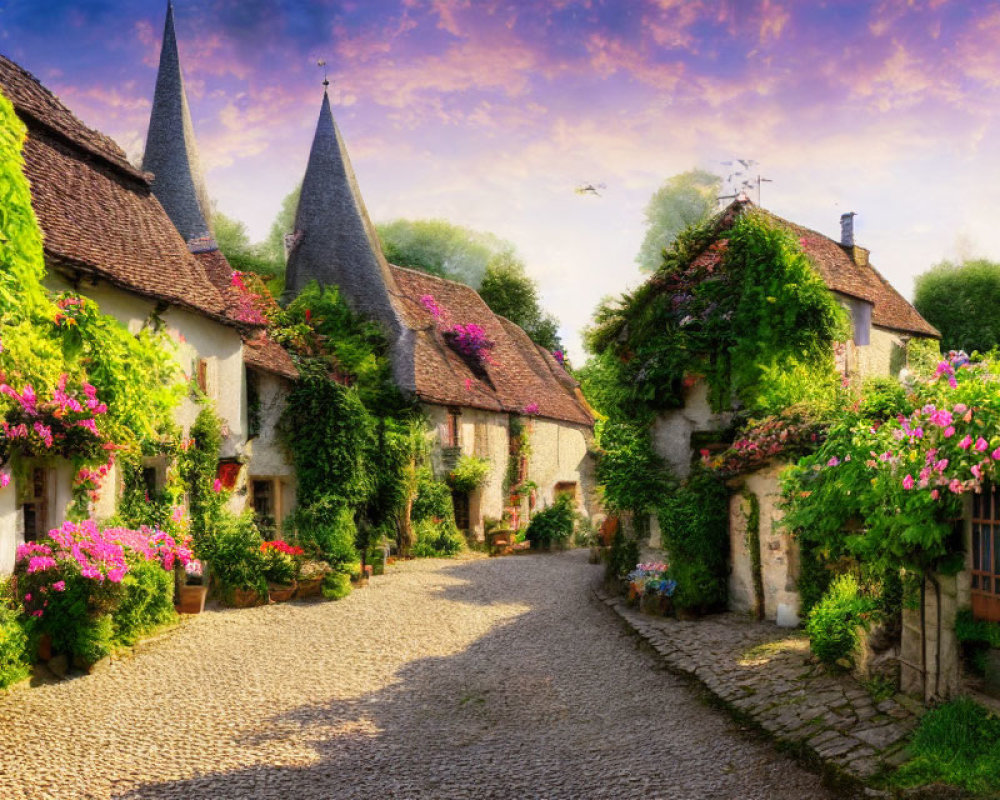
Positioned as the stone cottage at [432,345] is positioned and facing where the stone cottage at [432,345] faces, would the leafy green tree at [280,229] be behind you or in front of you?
behind

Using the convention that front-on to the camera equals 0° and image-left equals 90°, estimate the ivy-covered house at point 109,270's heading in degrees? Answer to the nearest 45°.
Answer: approximately 315°

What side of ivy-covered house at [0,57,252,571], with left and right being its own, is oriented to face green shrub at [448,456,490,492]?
left

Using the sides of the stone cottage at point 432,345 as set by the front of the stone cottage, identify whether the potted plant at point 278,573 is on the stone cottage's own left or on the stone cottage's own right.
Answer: on the stone cottage's own right

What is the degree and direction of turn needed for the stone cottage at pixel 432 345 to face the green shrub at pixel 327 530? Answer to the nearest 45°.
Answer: approximately 45° to its right

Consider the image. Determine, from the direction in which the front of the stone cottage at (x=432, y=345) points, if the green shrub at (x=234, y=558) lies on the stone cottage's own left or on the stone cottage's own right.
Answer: on the stone cottage's own right

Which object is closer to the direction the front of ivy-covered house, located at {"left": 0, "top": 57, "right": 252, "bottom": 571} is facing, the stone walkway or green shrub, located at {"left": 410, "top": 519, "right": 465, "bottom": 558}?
the stone walkway

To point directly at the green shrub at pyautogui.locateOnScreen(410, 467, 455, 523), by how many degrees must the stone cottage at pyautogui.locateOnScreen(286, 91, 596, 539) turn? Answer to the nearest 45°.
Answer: approximately 45° to its right

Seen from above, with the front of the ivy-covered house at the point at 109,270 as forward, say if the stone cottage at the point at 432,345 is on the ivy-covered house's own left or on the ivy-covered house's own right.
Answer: on the ivy-covered house's own left
